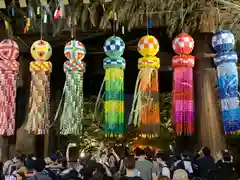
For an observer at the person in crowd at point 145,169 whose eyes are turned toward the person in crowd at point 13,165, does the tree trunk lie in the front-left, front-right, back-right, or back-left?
back-right

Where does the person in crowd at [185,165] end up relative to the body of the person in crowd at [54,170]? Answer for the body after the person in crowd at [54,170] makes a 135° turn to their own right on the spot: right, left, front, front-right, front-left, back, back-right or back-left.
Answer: front-left

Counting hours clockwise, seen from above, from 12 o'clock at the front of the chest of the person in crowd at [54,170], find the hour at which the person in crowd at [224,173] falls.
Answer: the person in crowd at [224,173] is roughly at 4 o'clock from the person in crowd at [54,170].

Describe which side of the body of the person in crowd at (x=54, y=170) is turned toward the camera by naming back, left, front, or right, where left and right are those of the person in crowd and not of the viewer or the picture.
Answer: back

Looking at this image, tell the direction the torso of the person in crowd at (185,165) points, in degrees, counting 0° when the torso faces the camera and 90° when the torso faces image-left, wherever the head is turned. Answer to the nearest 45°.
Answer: approximately 180°

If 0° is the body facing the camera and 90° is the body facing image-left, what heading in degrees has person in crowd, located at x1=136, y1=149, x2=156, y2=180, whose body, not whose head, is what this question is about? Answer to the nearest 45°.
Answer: approximately 180°

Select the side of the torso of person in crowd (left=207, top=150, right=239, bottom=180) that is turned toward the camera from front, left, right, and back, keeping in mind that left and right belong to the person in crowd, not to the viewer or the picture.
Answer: back
